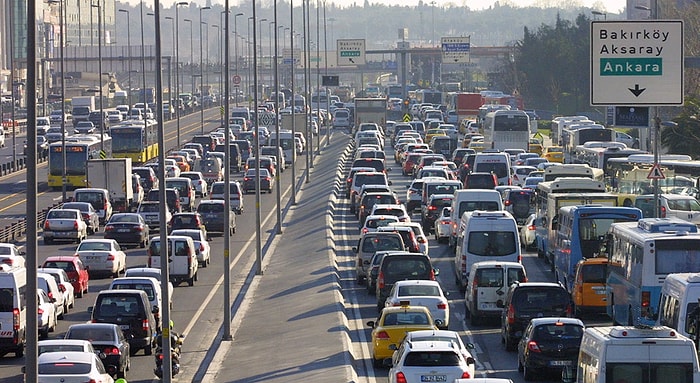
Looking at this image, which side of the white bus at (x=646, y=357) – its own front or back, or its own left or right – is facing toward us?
back

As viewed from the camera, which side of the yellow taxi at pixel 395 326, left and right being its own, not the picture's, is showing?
back

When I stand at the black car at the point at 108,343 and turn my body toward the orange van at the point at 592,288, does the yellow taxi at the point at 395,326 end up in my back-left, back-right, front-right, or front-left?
front-right

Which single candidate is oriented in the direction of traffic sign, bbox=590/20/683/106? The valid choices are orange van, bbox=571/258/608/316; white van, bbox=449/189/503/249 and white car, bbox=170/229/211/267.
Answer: the orange van

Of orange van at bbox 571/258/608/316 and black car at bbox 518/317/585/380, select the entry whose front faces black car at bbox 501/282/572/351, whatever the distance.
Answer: black car at bbox 518/317/585/380

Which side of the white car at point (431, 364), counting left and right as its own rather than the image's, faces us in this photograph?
back

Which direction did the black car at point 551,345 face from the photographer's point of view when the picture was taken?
facing away from the viewer

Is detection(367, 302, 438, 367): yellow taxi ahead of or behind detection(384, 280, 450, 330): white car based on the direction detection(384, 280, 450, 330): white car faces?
behind

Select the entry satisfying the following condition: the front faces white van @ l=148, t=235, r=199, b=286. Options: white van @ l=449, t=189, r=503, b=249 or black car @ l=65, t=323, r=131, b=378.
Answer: the black car

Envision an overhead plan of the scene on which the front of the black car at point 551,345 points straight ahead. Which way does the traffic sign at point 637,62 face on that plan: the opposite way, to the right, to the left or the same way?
the opposite way

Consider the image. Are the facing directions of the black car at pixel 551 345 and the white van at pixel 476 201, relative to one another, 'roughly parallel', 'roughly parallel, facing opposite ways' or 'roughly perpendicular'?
roughly parallel

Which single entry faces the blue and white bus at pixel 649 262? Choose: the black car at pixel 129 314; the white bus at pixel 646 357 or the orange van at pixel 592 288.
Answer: the white bus

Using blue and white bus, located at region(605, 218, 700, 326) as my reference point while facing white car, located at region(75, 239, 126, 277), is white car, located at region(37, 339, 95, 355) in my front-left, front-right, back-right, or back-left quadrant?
front-left

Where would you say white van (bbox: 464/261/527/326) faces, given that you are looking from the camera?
facing away from the viewer

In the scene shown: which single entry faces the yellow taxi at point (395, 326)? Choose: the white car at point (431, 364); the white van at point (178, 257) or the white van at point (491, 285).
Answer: the white car

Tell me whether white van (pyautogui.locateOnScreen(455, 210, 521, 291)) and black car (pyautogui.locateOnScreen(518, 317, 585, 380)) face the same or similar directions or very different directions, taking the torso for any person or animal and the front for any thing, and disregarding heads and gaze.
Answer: same or similar directions

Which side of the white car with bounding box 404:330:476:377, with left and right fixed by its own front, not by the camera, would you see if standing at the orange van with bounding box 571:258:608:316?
front

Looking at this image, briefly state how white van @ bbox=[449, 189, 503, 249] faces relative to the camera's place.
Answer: facing away from the viewer

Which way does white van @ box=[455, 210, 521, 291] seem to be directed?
away from the camera

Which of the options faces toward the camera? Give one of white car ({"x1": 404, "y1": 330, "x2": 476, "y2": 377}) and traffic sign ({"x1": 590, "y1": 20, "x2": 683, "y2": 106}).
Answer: the traffic sign
